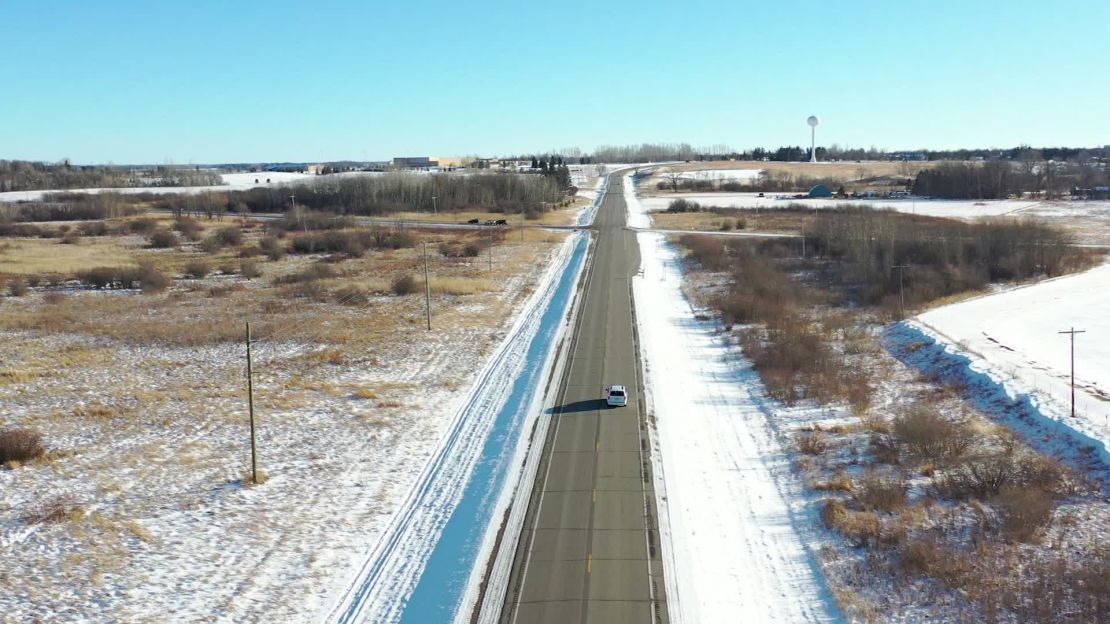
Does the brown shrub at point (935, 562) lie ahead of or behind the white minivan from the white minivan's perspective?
behind

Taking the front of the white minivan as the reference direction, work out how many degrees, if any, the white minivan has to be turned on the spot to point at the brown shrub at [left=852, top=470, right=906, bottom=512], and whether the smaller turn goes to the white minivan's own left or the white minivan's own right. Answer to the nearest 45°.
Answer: approximately 135° to the white minivan's own right

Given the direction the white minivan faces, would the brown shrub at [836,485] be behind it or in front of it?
behind

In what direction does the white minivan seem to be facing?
away from the camera

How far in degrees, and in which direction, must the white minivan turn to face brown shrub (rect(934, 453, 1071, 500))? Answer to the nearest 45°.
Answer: approximately 135° to its right

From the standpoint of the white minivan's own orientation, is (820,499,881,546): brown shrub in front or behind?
behind

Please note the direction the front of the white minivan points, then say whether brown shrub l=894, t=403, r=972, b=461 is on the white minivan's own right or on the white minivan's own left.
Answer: on the white minivan's own right
